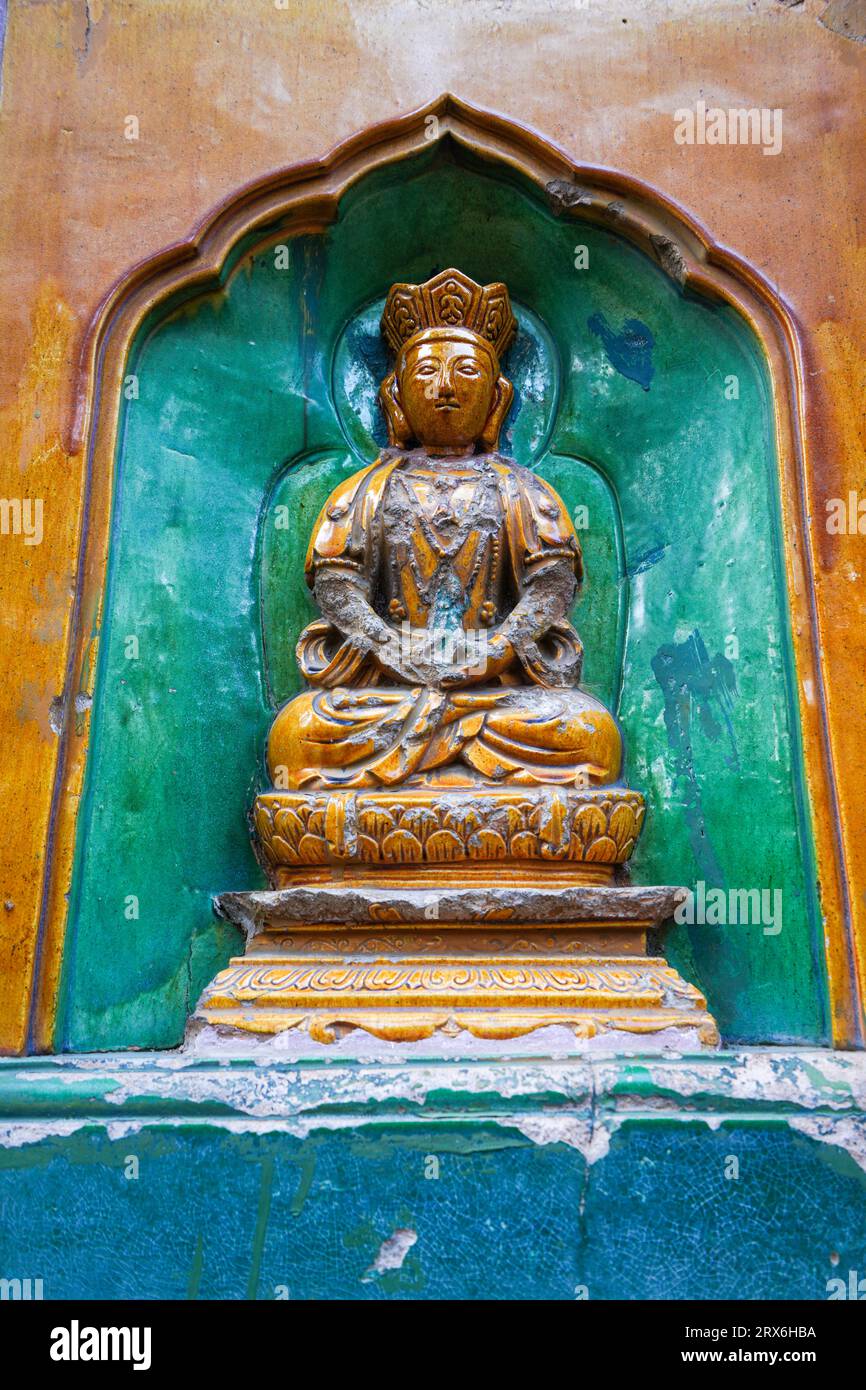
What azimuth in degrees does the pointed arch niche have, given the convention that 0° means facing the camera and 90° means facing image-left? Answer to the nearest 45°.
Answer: approximately 0°

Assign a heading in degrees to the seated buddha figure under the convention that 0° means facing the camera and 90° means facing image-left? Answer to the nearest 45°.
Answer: approximately 0°
